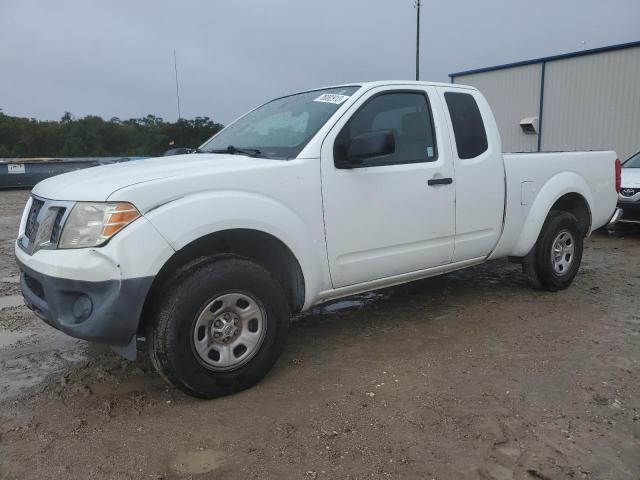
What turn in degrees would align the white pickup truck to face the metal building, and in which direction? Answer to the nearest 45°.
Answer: approximately 180°

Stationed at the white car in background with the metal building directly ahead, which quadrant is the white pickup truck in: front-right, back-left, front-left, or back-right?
back-left

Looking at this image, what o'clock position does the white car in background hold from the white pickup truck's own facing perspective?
The white car in background is roughly at 6 o'clock from the white pickup truck.

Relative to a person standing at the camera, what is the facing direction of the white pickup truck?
facing the viewer and to the left of the viewer
